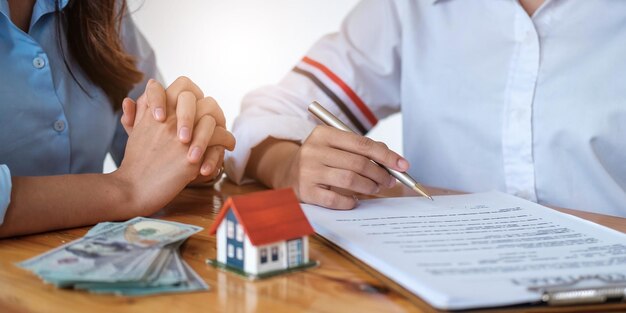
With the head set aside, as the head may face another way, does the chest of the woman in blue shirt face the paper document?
yes

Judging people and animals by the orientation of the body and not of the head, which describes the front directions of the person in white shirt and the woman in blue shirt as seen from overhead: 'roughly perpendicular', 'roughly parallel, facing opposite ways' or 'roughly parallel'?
roughly parallel

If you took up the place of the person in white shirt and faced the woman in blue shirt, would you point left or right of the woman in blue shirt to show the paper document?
left

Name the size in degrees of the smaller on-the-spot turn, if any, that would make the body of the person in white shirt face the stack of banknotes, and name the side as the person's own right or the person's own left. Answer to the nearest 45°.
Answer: approximately 45° to the person's own right

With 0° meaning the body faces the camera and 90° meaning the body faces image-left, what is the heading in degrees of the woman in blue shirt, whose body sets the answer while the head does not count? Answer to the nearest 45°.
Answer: approximately 315°
